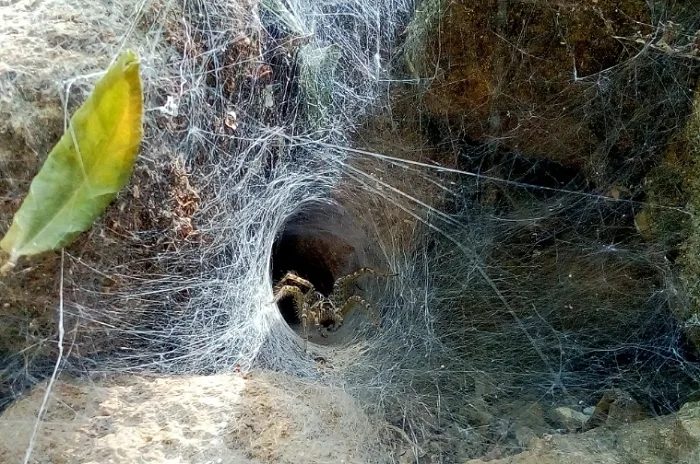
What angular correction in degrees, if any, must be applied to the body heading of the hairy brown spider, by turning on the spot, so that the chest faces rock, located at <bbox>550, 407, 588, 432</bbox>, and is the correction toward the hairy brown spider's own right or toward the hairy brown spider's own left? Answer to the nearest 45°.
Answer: approximately 45° to the hairy brown spider's own left

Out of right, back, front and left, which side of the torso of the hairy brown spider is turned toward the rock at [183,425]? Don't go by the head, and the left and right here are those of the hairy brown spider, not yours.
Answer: front

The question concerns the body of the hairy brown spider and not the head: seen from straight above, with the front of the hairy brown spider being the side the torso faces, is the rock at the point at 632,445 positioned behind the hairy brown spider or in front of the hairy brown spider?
in front

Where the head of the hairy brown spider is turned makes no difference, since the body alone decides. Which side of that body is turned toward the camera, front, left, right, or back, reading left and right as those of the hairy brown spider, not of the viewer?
front

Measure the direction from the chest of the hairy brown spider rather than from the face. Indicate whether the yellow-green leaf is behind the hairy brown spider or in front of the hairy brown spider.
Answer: in front
